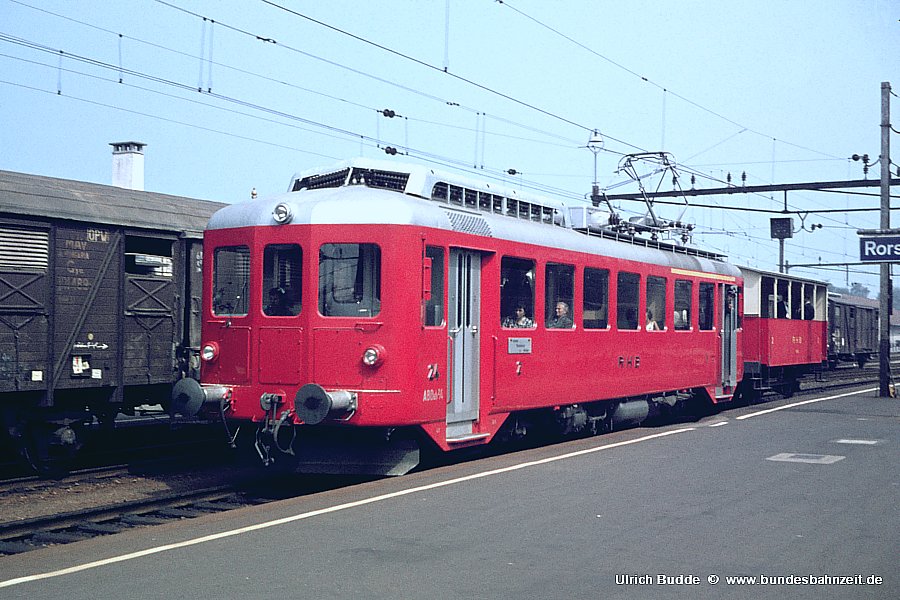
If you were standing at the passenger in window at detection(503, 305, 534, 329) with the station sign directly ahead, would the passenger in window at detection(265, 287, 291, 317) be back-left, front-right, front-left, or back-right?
back-left

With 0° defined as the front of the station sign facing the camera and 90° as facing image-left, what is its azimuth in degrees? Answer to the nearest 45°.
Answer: approximately 0°

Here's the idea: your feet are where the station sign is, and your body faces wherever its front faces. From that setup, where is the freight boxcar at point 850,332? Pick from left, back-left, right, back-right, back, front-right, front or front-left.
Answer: back

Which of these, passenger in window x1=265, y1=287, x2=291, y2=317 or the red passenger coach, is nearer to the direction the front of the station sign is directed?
the passenger in window

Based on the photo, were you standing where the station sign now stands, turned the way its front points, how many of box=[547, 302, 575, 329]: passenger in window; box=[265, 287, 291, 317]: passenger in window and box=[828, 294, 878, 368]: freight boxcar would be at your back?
1

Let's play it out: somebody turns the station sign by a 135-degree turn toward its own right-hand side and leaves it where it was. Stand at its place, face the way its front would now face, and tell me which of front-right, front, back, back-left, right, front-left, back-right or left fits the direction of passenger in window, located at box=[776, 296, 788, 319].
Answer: front

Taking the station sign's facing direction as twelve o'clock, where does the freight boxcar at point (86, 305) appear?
The freight boxcar is roughly at 1 o'clock from the station sign.

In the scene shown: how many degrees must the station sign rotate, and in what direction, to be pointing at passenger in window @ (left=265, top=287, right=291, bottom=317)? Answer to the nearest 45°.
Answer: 0° — it already faces them
